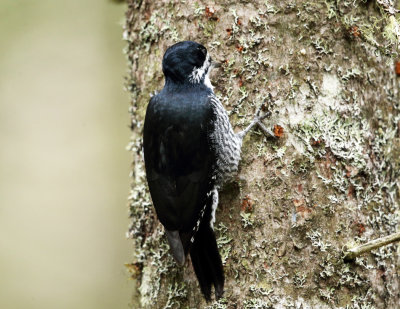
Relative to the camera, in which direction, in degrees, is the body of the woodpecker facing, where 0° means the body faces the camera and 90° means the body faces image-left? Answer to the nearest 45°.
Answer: approximately 225°
